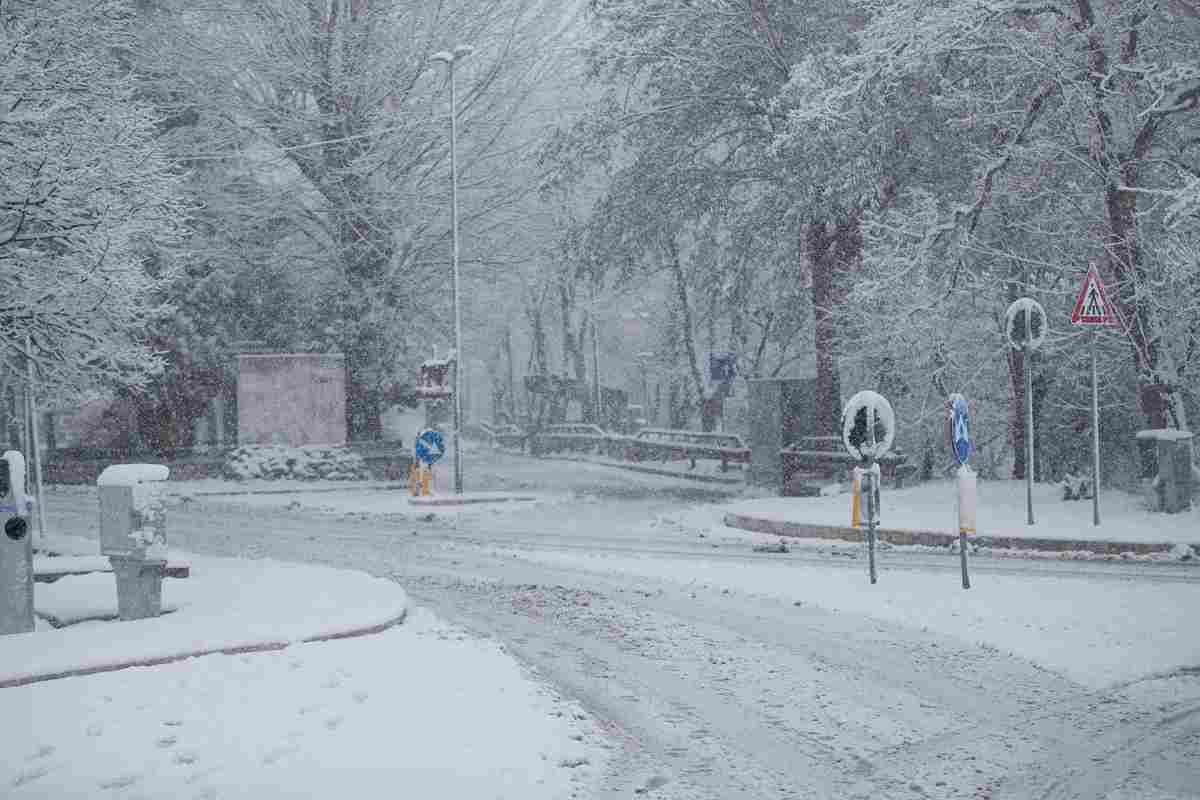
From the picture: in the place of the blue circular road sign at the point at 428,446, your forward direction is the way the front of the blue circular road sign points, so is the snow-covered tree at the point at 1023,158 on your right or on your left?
on your left

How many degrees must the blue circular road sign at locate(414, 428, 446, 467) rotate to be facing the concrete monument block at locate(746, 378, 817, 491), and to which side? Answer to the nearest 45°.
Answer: approximately 90° to its left

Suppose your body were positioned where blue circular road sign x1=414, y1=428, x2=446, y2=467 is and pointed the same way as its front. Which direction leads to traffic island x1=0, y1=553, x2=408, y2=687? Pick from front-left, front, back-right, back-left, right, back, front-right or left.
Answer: front

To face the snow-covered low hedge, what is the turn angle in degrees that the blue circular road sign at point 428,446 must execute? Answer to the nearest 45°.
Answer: approximately 135° to its right

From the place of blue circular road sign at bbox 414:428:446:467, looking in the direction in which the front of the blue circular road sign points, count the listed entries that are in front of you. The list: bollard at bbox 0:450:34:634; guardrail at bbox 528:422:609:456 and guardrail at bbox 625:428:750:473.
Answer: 1

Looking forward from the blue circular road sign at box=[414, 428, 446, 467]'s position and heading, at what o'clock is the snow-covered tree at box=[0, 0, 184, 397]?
The snow-covered tree is roughly at 1 o'clock from the blue circular road sign.

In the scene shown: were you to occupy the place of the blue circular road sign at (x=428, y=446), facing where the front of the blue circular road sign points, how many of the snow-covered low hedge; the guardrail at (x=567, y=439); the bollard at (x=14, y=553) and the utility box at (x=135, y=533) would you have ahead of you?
2

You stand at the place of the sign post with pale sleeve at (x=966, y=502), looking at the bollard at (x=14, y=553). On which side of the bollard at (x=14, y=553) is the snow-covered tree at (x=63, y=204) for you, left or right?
right

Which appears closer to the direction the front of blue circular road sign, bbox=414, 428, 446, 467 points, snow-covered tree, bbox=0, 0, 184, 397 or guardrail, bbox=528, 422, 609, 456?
the snow-covered tree

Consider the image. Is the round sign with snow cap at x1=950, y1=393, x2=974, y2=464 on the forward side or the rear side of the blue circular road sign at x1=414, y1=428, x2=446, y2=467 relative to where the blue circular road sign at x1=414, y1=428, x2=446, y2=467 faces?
on the forward side

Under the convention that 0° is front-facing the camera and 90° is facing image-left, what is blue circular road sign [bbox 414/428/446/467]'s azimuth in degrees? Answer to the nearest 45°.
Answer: approximately 0°

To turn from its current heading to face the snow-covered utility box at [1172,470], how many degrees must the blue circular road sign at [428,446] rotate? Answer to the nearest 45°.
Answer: approximately 45° to its left

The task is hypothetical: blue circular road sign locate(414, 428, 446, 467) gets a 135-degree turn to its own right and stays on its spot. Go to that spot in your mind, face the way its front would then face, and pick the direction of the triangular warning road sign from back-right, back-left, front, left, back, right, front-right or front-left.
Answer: back
